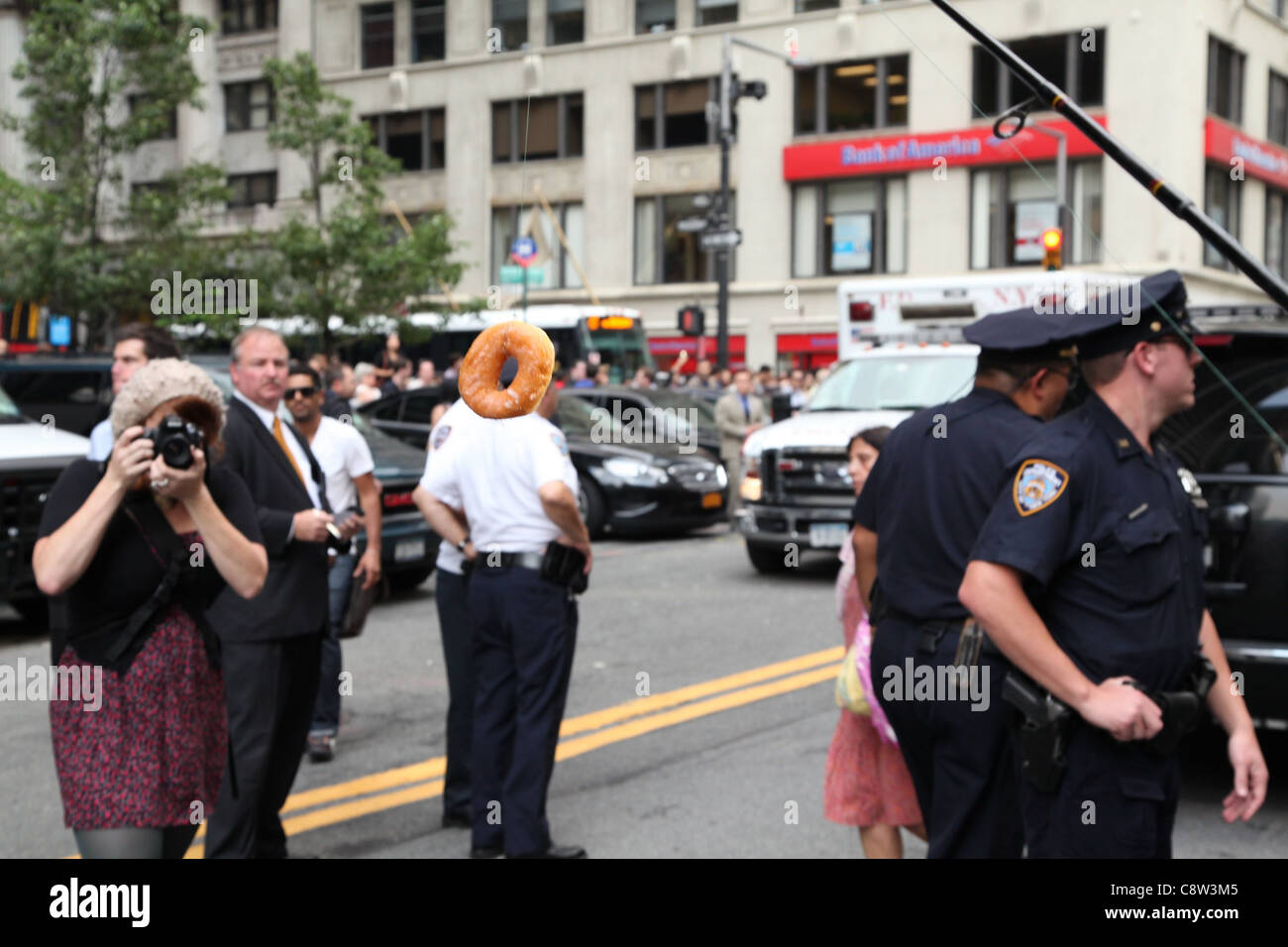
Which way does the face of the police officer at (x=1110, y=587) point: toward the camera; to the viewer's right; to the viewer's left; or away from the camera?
to the viewer's right

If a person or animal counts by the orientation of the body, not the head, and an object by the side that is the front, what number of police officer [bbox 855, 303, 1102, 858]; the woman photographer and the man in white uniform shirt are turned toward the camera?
1

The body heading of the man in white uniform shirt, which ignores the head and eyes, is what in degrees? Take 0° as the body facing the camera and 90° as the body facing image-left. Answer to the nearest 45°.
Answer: approximately 225°

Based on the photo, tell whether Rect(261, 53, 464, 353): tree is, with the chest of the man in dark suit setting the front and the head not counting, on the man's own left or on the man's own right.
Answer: on the man's own left

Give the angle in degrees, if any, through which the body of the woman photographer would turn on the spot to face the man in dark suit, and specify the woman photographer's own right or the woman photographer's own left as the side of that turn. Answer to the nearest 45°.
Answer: approximately 180°

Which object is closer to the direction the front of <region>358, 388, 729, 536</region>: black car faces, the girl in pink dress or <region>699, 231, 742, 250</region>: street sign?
the girl in pink dress

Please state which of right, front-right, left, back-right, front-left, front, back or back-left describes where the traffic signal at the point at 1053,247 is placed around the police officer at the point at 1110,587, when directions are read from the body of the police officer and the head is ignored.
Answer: back-left

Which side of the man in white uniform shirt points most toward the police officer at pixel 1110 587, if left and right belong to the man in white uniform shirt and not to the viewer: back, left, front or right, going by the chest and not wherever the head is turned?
right

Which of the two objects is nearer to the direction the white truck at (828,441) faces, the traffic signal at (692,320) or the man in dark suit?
the man in dark suit
